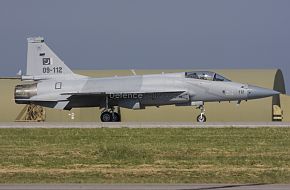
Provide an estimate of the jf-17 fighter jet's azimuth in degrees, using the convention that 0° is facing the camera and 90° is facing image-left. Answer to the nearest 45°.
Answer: approximately 270°

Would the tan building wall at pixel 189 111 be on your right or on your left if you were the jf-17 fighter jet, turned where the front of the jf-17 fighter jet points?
on your left
